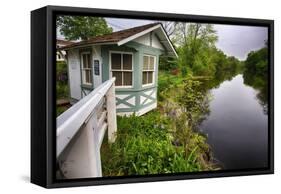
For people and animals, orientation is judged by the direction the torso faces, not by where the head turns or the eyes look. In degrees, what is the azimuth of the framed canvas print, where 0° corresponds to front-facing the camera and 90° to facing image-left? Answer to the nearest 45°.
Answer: approximately 315°
